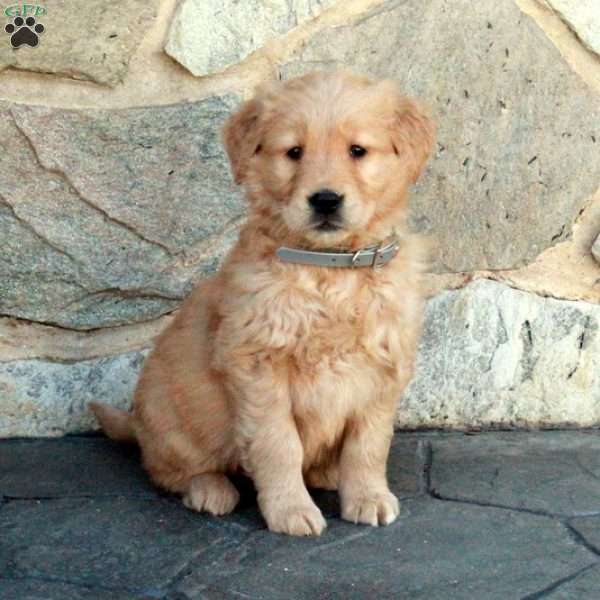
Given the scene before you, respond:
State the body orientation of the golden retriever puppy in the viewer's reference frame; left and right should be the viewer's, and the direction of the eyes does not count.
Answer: facing the viewer and to the right of the viewer
